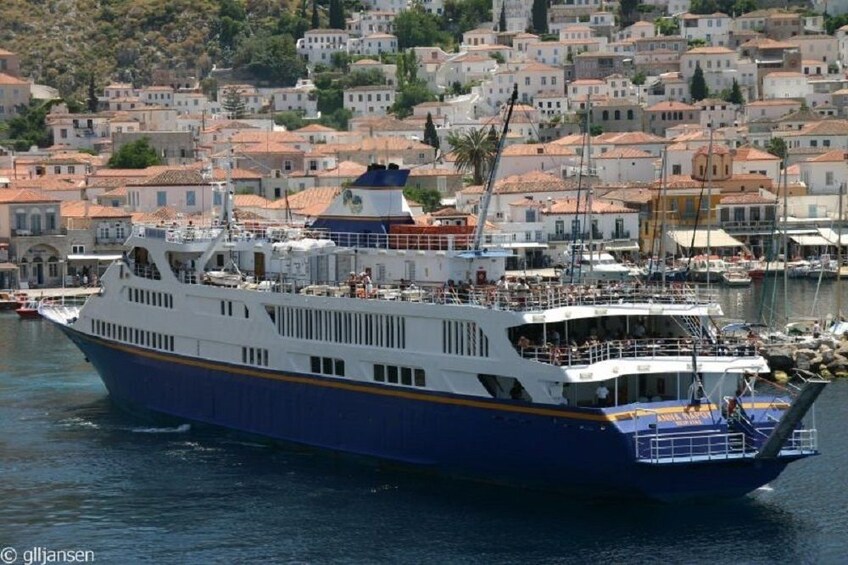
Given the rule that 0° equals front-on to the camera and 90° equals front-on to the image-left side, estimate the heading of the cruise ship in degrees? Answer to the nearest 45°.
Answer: approximately 135°
